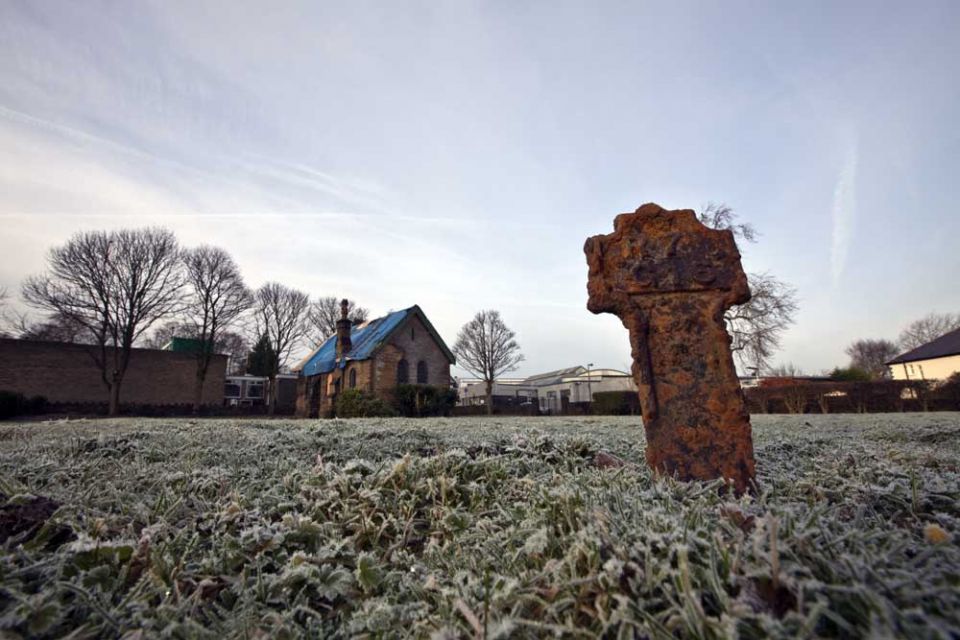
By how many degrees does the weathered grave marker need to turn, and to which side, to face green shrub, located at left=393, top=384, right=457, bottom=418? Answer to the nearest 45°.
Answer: approximately 135° to its right

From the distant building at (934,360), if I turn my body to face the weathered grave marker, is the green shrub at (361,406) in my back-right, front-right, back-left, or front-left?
front-right

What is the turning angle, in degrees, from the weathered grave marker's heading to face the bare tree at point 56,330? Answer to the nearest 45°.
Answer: approximately 90° to its right

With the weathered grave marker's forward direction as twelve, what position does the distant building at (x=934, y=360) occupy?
The distant building is roughly at 7 o'clock from the weathered grave marker.

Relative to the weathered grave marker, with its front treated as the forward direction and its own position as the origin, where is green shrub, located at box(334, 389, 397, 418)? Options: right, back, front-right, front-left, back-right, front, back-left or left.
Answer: back-right

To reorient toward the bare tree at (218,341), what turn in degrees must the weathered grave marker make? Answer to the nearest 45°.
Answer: approximately 135° to its right

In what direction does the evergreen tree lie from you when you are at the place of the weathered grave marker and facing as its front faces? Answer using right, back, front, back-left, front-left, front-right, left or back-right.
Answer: back-right

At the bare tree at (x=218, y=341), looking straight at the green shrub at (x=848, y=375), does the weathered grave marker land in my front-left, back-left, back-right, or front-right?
front-right

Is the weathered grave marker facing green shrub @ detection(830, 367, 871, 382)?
no

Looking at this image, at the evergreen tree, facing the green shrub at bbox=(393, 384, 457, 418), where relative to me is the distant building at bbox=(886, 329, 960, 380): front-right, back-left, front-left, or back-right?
front-left

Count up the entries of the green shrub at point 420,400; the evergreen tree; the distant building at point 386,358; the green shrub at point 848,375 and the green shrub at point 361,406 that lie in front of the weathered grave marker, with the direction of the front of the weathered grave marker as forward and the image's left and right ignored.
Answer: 0

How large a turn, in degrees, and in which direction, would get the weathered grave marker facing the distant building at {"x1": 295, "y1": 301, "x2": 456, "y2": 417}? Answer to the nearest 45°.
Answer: approximately 135° to its right

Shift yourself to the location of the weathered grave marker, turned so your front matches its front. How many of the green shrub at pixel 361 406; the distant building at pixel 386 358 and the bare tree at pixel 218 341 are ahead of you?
0

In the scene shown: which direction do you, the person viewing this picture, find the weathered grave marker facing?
facing the viewer
